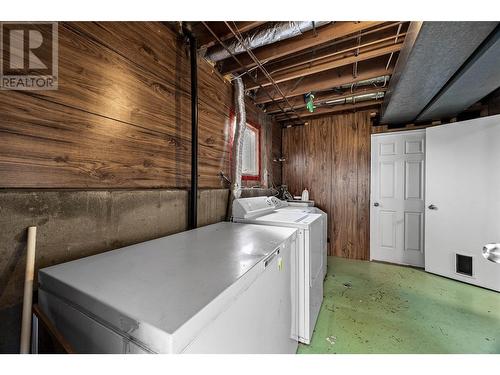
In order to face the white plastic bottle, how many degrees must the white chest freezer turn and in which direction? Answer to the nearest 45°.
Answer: approximately 90° to its left

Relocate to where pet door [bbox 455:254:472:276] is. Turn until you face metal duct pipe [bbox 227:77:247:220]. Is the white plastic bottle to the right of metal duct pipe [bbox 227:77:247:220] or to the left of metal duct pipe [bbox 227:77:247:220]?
right

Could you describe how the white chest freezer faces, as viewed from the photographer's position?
facing the viewer and to the right of the viewer

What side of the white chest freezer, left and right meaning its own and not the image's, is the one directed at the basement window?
left

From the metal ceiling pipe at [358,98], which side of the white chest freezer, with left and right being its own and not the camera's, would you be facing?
left

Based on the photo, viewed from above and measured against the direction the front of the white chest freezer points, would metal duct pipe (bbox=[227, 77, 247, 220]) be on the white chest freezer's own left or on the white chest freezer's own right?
on the white chest freezer's own left

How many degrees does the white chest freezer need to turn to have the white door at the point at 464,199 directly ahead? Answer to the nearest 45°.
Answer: approximately 45° to its left

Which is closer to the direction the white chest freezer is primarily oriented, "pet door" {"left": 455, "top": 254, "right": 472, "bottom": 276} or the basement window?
the pet door

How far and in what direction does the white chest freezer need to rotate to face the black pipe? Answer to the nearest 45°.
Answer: approximately 135° to its left
